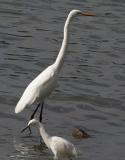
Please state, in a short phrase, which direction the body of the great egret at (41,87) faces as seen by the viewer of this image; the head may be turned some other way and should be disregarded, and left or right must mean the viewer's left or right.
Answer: facing to the right of the viewer

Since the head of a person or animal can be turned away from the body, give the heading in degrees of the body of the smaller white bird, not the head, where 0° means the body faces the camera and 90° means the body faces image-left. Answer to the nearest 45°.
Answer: approximately 90°

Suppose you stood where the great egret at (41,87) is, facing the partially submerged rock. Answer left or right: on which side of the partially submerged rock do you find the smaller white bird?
right

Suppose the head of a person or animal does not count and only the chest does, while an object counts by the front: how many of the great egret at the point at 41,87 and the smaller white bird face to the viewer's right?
1

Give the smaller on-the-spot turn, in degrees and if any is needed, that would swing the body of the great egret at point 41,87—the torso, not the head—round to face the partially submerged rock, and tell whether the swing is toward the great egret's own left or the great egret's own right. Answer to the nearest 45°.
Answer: approximately 45° to the great egret's own right

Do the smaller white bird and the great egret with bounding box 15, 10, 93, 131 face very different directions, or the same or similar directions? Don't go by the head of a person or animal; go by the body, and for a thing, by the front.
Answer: very different directions

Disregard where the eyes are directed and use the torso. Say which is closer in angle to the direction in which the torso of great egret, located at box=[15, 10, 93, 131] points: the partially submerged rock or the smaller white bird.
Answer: the partially submerged rock

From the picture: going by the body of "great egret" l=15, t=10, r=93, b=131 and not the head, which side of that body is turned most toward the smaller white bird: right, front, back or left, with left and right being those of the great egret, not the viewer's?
right
